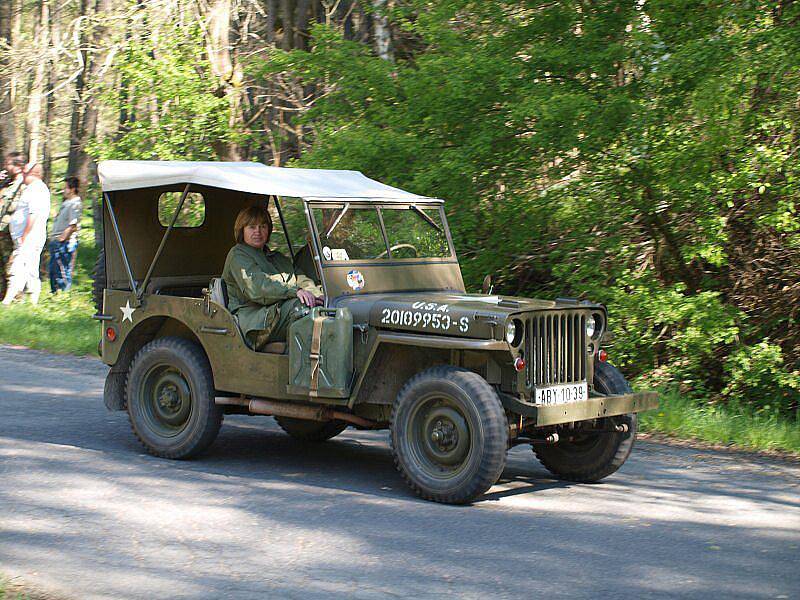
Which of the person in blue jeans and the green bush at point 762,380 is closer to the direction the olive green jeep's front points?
the green bush

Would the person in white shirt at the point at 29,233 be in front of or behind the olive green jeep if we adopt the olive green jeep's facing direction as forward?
behind

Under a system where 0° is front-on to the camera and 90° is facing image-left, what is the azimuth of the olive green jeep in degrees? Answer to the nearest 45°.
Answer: approximately 315°

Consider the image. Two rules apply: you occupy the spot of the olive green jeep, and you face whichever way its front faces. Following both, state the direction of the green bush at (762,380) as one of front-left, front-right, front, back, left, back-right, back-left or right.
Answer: left

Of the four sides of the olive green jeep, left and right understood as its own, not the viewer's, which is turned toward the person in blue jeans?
back

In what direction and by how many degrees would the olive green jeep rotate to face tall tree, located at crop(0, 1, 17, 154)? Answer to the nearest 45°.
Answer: approximately 180°

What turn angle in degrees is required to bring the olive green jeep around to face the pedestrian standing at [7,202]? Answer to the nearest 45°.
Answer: approximately 180°
